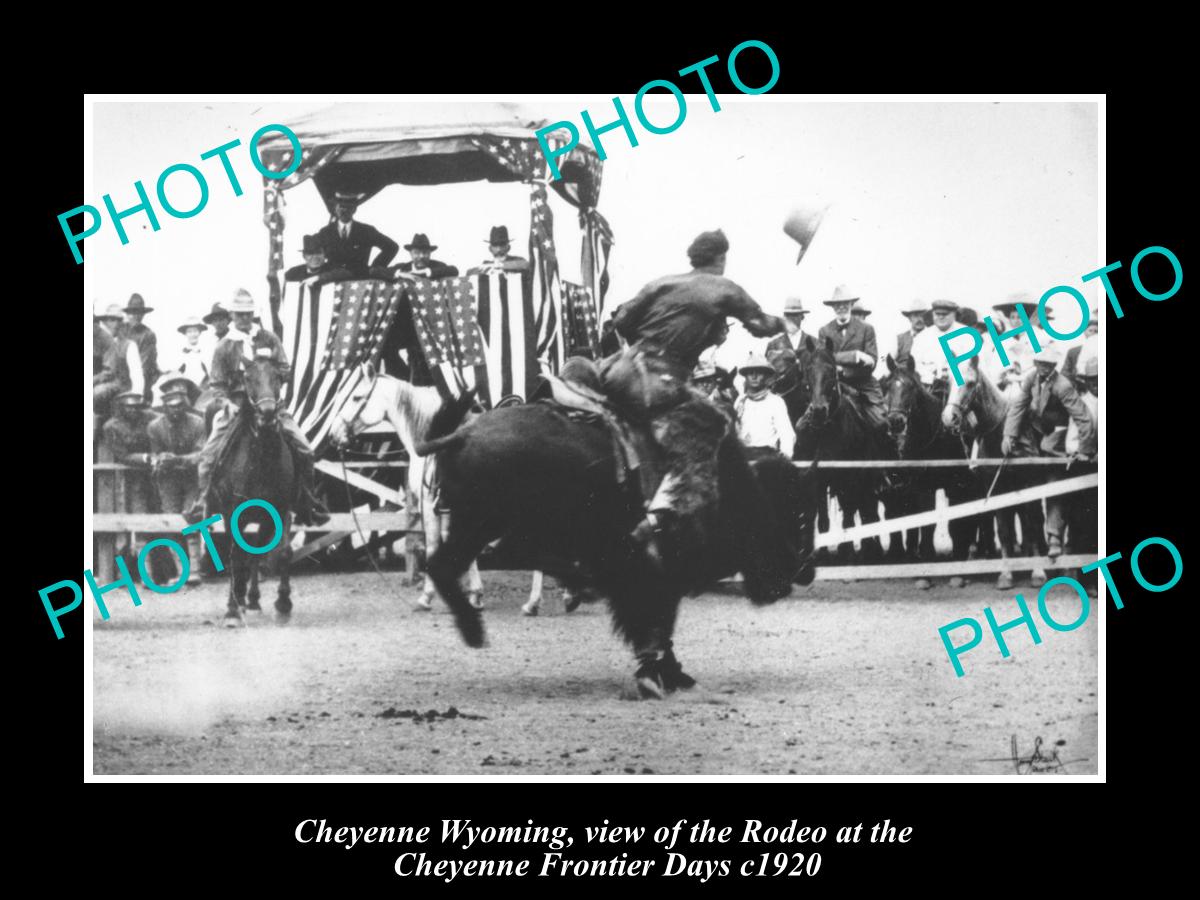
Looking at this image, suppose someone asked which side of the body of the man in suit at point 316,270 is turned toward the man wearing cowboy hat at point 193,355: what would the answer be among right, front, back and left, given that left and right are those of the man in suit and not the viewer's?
right

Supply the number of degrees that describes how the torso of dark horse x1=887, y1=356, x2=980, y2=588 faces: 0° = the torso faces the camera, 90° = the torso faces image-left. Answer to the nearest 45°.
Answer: approximately 45°

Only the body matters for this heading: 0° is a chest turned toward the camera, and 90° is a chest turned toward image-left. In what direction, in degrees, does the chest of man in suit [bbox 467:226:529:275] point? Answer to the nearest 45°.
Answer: approximately 0°

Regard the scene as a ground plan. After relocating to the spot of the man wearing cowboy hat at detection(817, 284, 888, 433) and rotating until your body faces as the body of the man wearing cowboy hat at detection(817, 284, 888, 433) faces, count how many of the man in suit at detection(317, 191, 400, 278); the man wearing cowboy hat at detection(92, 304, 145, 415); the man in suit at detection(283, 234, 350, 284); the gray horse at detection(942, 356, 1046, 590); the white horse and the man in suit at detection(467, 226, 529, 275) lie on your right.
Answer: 5

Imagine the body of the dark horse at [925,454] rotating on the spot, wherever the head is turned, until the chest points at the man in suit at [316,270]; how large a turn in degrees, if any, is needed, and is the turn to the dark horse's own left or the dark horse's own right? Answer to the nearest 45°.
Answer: approximately 45° to the dark horse's own right

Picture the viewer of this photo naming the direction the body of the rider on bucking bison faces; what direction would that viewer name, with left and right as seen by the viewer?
facing away from the viewer and to the right of the viewer

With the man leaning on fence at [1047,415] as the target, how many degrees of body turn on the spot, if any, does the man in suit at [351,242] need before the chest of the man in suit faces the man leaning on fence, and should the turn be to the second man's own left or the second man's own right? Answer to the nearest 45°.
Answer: approximately 90° to the second man's own left

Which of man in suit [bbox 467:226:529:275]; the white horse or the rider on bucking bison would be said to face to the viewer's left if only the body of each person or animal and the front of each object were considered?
the white horse

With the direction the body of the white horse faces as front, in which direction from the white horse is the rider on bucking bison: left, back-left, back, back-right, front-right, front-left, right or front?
back

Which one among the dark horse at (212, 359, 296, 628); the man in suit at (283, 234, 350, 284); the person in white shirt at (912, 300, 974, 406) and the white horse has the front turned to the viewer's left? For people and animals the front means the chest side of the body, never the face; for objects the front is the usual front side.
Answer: the white horse
